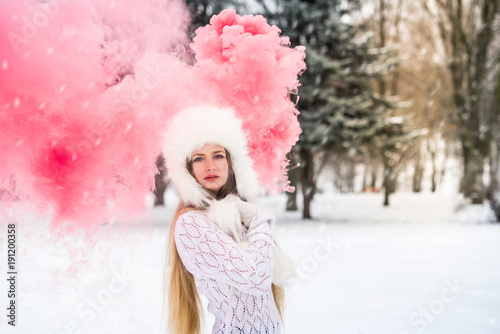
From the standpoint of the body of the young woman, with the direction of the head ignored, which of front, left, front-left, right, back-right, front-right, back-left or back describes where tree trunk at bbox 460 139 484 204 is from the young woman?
left

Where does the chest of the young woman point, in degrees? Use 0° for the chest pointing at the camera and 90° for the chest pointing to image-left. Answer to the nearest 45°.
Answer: approximately 315°

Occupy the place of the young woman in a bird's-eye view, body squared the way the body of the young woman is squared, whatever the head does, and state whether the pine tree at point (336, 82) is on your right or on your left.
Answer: on your left

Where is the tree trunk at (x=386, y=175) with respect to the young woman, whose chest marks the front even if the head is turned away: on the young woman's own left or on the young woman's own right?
on the young woman's own left

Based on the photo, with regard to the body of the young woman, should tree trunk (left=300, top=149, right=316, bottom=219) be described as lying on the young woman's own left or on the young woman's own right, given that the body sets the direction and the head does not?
on the young woman's own left

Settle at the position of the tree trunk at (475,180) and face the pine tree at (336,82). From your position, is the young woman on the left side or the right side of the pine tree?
left
